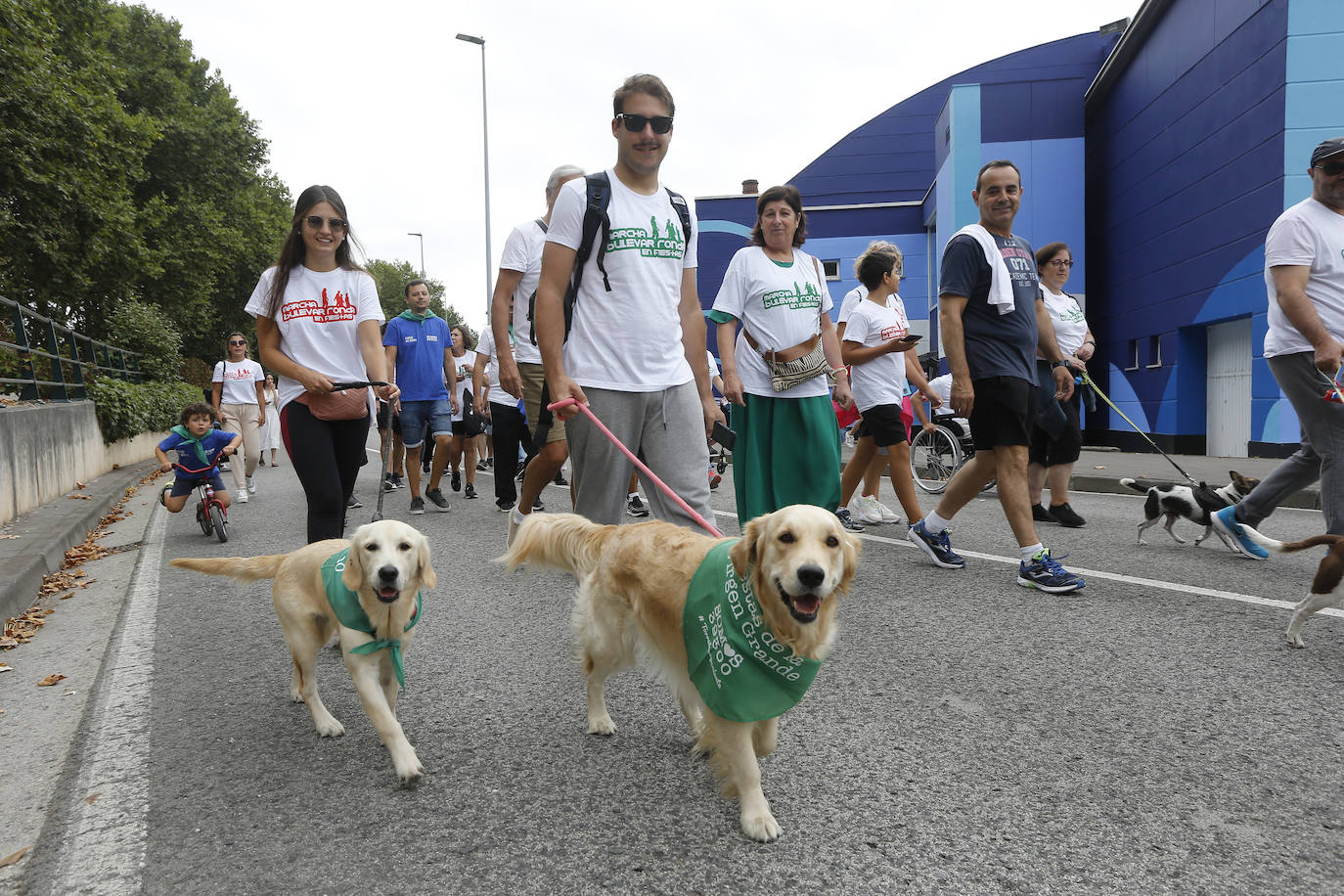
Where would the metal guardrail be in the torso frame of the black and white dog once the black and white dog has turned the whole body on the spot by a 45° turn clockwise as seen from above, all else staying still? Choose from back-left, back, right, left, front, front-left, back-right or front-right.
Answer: back-right

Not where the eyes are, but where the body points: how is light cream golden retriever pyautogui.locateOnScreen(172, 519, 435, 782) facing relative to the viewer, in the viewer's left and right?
facing the viewer and to the right of the viewer

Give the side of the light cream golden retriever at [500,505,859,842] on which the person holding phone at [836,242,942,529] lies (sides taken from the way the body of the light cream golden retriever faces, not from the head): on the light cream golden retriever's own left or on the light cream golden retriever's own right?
on the light cream golden retriever's own left

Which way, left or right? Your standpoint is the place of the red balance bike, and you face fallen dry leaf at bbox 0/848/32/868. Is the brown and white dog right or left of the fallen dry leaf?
left

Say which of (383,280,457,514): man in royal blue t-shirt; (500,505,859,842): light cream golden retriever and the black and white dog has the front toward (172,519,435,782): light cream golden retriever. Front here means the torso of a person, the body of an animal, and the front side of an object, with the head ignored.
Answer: the man in royal blue t-shirt

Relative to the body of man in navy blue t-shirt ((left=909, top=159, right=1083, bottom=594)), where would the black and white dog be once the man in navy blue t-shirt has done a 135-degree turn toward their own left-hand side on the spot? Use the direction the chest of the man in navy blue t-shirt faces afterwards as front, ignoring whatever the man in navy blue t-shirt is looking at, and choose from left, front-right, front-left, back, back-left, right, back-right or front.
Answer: front-right

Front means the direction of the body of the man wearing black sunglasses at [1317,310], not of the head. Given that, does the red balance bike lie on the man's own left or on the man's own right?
on the man's own right

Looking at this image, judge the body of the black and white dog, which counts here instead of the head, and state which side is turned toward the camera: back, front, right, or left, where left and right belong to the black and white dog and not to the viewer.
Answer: right

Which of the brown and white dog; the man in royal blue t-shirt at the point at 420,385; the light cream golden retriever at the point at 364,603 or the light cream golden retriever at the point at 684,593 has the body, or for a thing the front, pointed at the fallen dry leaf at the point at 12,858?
the man in royal blue t-shirt

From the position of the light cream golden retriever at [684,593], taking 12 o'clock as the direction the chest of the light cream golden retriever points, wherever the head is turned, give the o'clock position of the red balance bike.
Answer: The red balance bike is roughly at 6 o'clock from the light cream golden retriever.
